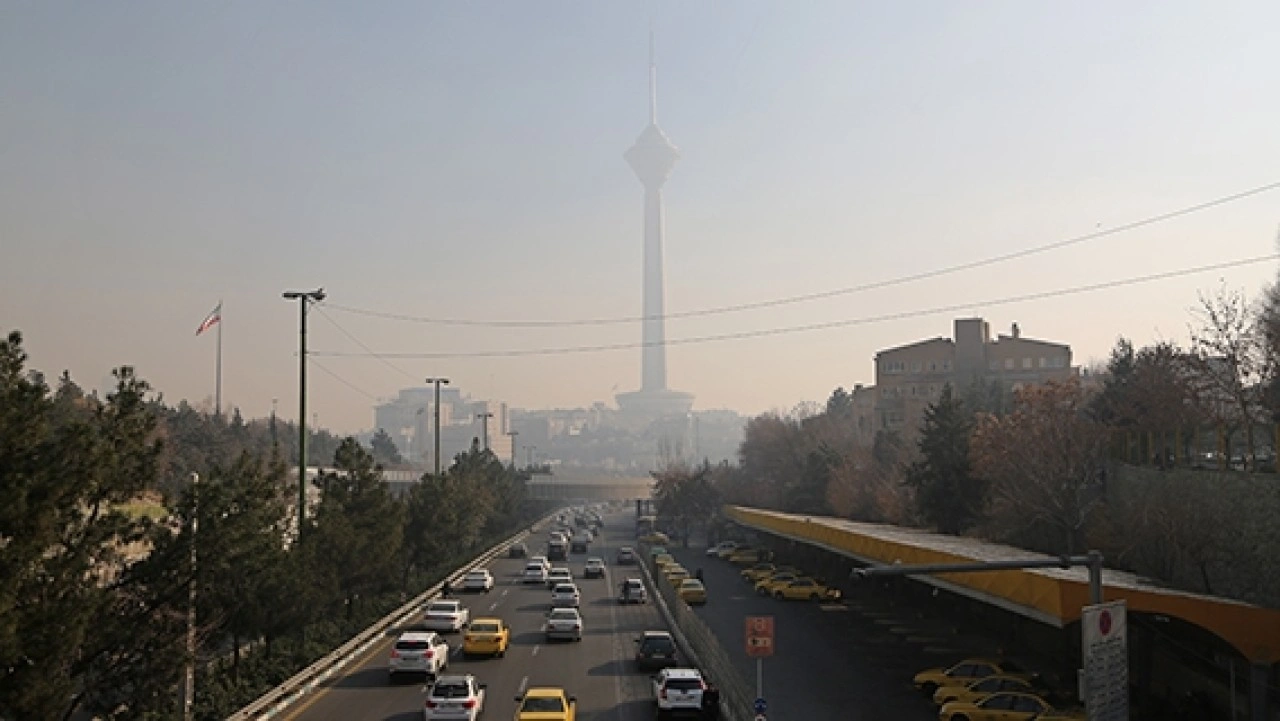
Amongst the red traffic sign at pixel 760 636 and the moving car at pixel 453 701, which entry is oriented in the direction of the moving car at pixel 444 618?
the moving car at pixel 453 701

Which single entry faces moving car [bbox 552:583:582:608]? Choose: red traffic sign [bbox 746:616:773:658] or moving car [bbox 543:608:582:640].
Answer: moving car [bbox 543:608:582:640]

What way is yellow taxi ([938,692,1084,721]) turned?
to the viewer's left

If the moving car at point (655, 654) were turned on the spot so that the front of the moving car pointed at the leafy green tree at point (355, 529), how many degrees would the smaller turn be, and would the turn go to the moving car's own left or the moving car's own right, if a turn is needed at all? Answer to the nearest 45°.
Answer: approximately 45° to the moving car's own left

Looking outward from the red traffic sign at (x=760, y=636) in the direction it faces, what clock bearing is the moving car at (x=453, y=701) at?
The moving car is roughly at 3 o'clock from the red traffic sign.

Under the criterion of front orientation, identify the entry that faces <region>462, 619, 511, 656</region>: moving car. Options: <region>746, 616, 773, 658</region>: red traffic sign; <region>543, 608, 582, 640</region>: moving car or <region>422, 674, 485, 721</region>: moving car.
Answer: <region>422, 674, 485, 721</region>: moving car

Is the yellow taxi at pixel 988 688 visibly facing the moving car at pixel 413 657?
yes

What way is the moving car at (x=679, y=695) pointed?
away from the camera

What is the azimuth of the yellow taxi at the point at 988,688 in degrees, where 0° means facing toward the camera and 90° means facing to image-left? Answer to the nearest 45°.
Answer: approximately 90°

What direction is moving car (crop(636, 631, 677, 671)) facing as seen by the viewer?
away from the camera

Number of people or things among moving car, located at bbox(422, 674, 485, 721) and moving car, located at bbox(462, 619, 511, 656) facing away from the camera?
2

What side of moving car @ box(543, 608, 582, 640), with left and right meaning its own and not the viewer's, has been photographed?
back

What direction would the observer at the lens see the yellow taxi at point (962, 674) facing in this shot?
facing to the left of the viewer

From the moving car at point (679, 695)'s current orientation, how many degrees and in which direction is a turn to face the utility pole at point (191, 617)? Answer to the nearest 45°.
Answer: approximately 90° to its left

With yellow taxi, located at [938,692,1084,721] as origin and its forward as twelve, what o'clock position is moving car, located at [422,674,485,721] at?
The moving car is roughly at 11 o'clock from the yellow taxi.

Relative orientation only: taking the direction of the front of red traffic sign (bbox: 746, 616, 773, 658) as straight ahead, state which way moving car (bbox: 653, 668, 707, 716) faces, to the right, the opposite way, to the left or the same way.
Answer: the opposite way
